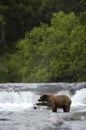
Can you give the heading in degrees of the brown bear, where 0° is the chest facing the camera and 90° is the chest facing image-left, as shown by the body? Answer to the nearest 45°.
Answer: approximately 90°
